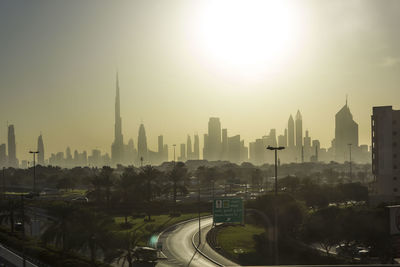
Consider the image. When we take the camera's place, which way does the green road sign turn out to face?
facing the viewer

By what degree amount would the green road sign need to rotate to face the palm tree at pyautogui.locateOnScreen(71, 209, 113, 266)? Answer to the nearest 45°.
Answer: approximately 90° to its right

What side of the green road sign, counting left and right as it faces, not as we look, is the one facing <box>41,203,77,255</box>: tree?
right

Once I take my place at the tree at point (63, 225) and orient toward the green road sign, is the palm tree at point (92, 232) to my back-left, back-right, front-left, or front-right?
front-right
